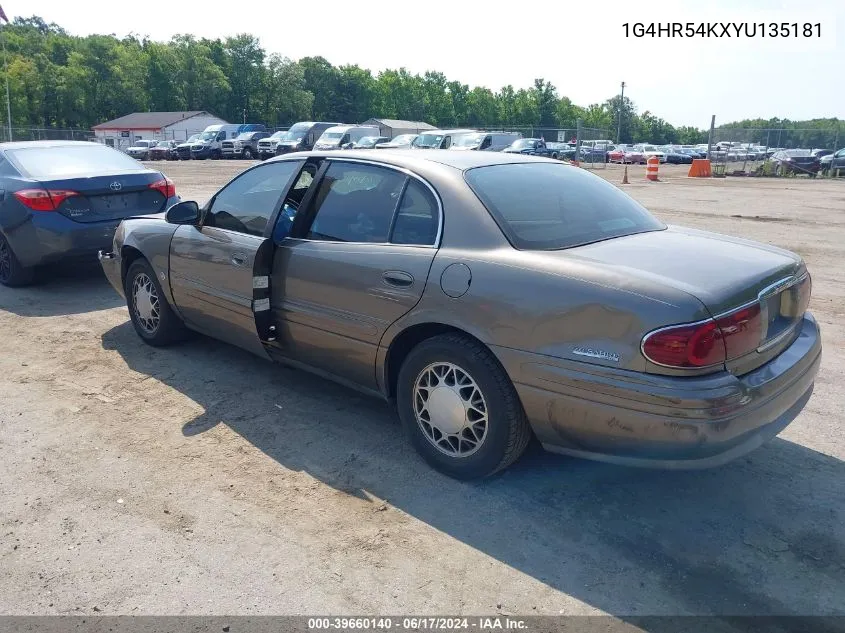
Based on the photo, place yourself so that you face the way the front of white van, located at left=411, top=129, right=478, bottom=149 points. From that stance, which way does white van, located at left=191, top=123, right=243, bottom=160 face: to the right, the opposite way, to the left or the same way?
the same way

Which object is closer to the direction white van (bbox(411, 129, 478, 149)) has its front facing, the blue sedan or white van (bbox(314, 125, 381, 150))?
the blue sedan

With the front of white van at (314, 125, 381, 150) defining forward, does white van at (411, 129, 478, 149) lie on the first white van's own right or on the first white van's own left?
on the first white van's own left

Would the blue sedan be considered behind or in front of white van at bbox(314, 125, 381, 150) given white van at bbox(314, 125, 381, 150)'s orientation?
in front

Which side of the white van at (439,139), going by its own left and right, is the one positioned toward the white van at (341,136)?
right

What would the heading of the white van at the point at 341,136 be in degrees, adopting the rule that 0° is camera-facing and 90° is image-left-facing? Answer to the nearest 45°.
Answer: approximately 45°

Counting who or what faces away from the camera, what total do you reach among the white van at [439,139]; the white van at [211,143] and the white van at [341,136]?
0

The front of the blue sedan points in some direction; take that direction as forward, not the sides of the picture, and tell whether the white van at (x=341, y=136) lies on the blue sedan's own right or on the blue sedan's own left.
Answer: on the blue sedan's own right

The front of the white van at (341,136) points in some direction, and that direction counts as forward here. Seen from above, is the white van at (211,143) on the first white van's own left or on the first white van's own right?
on the first white van's own right

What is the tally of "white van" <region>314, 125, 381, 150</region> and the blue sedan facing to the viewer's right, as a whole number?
0

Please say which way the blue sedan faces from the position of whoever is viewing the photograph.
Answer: facing away from the viewer and to the left of the viewer

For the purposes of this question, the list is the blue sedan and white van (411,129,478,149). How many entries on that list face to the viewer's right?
0

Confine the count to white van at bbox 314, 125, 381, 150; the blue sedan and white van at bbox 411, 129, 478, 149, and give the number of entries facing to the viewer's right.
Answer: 0

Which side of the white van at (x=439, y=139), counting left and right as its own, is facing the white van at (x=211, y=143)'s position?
right

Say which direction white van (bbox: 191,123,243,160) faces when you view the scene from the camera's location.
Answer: facing the viewer and to the left of the viewer

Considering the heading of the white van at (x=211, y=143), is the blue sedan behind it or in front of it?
in front

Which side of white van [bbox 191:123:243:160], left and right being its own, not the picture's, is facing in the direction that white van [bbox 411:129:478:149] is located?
left

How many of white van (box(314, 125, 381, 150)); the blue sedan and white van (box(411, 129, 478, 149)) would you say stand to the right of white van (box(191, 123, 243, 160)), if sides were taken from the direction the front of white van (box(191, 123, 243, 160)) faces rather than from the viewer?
0

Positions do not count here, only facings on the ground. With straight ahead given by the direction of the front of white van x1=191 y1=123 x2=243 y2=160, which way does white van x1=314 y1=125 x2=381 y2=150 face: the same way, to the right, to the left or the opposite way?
the same way

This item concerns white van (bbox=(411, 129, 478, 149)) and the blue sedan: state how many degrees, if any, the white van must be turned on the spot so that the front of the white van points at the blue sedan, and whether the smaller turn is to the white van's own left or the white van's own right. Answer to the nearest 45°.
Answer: approximately 45° to the white van's own left
